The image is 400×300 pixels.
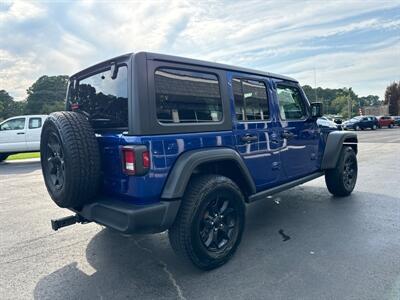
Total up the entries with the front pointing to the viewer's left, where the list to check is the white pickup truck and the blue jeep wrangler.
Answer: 1

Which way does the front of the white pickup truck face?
to the viewer's left

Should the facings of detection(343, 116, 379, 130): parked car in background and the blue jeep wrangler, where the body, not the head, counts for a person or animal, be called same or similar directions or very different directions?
very different directions

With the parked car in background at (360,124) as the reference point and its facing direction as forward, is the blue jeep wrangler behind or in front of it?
in front

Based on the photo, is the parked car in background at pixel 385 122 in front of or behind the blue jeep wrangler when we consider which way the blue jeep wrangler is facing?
in front

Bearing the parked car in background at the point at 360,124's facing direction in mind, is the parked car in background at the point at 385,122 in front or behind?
behind

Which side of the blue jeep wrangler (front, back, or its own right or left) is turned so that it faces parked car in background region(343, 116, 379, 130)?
front

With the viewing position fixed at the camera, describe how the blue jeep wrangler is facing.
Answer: facing away from the viewer and to the right of the viewer

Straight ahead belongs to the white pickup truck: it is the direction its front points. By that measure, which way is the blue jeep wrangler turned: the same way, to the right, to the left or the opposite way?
the opposite way

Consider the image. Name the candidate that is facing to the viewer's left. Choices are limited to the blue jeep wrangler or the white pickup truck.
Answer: the white pickup truck

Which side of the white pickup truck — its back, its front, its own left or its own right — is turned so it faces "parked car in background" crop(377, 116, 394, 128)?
back
